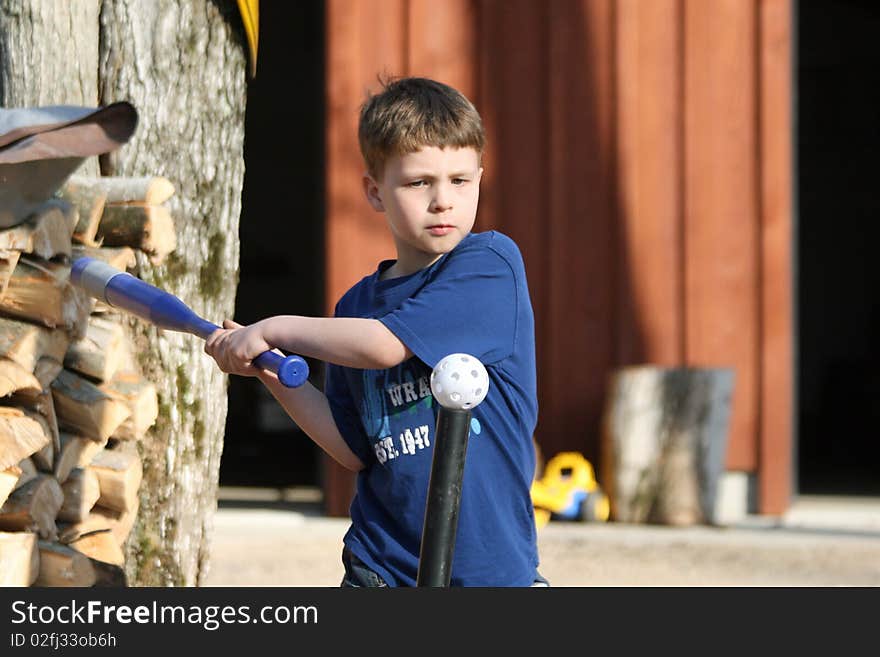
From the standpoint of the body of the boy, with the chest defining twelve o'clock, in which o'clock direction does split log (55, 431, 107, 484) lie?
The split log is roughly at 3 o'clock from the boy.

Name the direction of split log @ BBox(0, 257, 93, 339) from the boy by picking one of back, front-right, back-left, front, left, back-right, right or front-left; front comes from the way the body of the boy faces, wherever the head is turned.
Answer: right

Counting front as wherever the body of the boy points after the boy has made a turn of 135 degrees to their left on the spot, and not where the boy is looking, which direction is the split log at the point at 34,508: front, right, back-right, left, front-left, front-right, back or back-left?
back-left

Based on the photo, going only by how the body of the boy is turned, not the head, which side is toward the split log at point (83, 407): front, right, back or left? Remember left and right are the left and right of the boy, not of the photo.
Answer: right

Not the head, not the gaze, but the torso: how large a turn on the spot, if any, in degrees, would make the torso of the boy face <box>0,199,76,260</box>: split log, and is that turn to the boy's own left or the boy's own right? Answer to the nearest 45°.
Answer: approximately 90° to the boy's own right

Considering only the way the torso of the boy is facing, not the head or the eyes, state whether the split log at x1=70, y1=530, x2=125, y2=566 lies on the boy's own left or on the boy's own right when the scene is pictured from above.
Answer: on the boy's own right

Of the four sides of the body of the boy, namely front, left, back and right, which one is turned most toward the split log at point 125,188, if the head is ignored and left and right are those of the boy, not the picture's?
right

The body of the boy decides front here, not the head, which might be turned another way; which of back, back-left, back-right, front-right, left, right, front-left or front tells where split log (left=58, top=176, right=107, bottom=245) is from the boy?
right

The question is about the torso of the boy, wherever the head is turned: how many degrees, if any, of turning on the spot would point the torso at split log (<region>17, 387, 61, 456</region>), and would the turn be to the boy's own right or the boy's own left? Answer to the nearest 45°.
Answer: approximately 90° to the boy's own right

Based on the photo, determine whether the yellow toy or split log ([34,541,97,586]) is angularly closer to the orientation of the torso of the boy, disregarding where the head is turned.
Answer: the split log

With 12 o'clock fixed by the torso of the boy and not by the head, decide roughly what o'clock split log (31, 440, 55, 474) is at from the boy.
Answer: The split log is roughly at 3 o'clock from the boy.

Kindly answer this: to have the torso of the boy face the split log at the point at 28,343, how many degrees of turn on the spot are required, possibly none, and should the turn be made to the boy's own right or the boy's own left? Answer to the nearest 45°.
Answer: approximately 90° to the boy's own right

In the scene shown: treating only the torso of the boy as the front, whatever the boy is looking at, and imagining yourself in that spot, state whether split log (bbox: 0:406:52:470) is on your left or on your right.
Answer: on your right

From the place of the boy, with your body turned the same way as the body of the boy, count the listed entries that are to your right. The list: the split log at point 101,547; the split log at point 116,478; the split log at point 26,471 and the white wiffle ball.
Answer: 3

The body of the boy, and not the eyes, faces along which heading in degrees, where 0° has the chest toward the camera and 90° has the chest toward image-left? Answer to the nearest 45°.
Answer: approximately 45°
